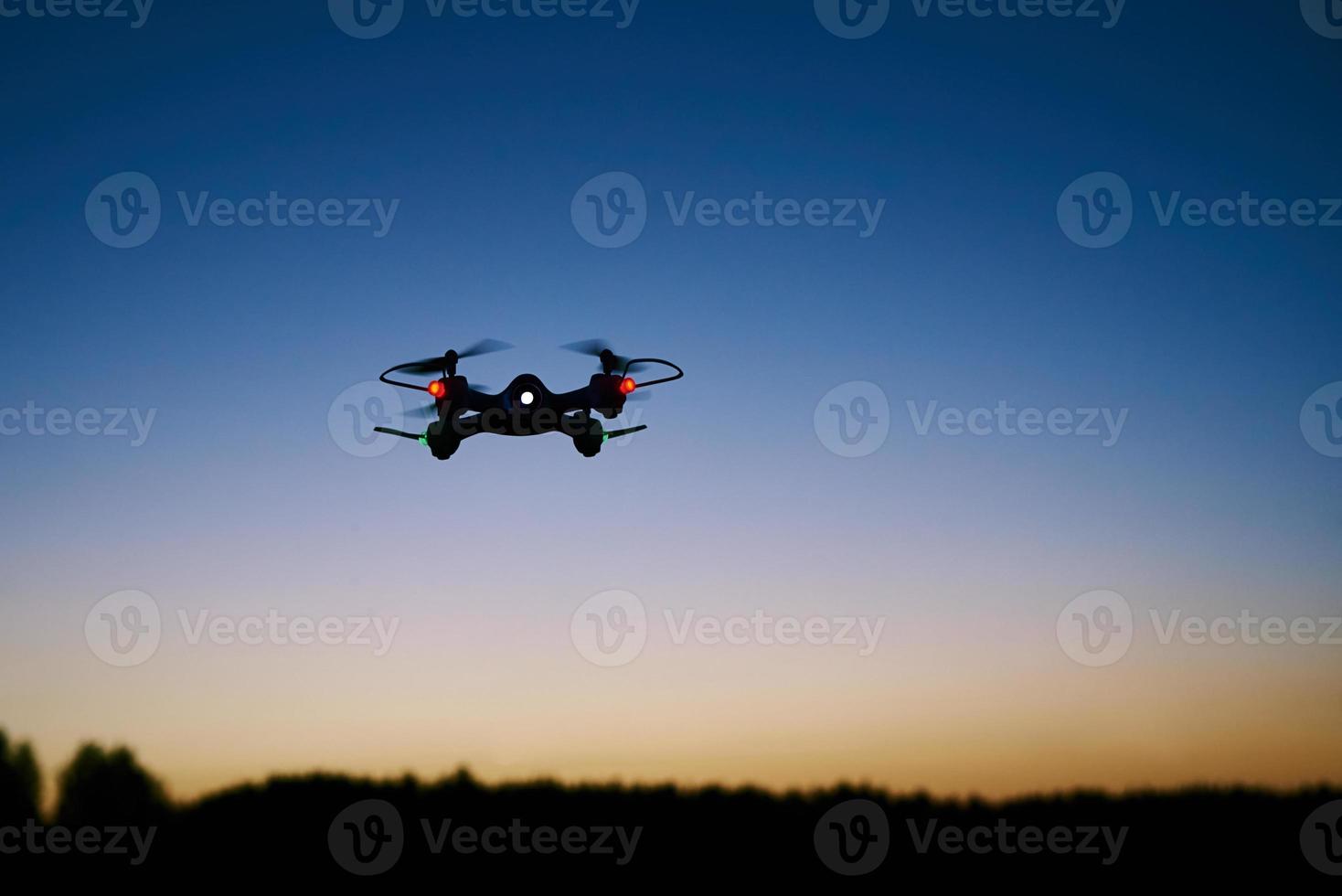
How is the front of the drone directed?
toward the camera
